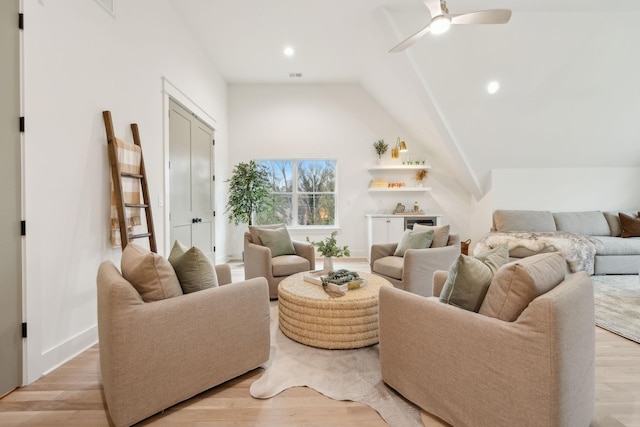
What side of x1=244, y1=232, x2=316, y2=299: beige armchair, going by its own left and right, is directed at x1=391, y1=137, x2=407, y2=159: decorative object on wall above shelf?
left

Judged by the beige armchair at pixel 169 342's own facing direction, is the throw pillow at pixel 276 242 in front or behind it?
in front

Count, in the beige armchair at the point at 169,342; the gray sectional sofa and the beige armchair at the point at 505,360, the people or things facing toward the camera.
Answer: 1

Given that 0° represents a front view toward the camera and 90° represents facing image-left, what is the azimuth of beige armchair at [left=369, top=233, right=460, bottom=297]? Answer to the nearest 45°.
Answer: approximately 45°

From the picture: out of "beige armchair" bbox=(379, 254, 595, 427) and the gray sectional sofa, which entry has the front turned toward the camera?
the gray sectional sofa

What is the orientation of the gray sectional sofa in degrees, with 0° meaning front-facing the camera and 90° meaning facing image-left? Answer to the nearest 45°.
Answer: approximately 0°

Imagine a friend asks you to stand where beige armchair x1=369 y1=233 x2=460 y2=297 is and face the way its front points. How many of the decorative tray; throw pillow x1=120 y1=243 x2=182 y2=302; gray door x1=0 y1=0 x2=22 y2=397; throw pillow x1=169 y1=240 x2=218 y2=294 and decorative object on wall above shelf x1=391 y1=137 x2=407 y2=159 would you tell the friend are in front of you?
4

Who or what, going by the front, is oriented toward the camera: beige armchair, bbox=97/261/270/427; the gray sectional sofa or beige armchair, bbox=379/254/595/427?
the gray sectional sofa

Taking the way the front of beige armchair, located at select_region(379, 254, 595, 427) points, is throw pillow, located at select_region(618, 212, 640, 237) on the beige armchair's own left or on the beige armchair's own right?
on the beige armchair's own right

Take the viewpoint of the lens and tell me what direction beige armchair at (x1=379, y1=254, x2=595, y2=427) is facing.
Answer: facing away from the viewer and to the left of the viewer

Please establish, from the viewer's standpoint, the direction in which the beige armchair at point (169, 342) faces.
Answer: facing away from the viewer and to the right of the viewer

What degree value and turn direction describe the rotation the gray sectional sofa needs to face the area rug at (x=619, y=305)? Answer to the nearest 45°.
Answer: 0° — it already faces it

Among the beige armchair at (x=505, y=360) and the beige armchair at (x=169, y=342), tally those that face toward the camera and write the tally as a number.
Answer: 0

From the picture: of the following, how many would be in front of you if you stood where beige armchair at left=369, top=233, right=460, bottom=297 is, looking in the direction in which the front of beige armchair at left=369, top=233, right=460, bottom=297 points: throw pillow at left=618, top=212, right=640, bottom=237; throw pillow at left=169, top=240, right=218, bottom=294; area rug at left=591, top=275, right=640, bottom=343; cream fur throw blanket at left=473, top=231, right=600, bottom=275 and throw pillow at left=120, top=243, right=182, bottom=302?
2

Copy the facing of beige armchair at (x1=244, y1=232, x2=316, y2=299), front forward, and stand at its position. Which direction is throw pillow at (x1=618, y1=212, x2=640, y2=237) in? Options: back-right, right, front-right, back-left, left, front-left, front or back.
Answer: front-left

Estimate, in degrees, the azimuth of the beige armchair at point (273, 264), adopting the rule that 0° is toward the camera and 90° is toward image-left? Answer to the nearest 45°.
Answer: approximately 315°

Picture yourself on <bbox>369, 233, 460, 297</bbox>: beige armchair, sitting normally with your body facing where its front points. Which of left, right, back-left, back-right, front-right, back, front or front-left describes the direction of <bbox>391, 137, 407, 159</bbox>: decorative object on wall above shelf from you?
back-right
